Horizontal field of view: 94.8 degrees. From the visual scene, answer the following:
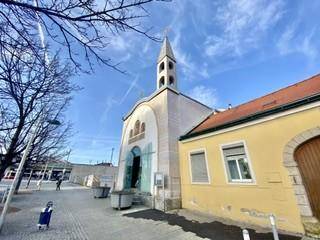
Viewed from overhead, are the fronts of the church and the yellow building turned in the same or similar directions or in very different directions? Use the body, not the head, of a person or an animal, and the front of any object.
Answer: same or similar directions

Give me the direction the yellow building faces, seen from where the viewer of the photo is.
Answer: facing the viewer and to the left of the viewer

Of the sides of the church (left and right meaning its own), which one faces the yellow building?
left

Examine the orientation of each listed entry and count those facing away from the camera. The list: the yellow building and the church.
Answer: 0

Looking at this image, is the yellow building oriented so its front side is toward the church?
no
